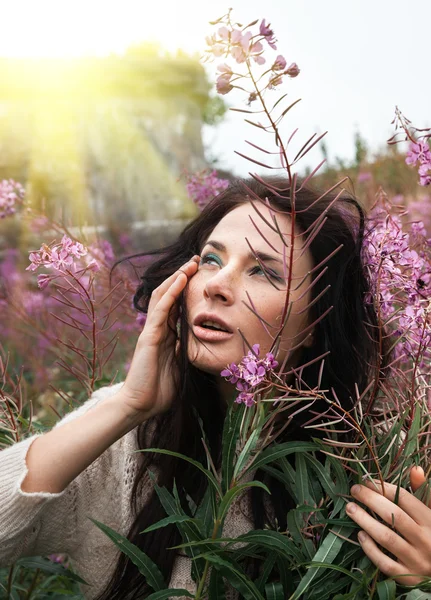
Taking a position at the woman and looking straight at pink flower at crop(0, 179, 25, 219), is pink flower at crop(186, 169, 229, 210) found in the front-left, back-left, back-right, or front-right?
front-right

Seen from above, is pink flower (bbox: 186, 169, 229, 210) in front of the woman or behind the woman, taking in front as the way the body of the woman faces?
behind

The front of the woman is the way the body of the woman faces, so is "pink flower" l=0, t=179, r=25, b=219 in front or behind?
behind

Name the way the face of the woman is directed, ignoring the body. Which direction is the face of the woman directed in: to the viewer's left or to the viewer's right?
to the viewer's left

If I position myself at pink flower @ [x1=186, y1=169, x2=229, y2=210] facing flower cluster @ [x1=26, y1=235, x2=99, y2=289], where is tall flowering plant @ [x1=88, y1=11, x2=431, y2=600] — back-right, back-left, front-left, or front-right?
front-left

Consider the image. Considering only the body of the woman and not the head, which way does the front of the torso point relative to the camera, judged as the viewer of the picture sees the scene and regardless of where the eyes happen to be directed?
toward the camera
